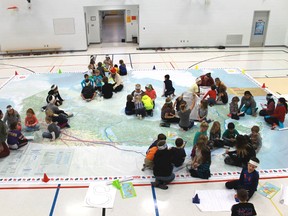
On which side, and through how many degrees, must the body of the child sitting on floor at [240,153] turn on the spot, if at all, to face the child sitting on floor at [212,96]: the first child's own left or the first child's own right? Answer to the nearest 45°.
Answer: approximately 45° to the first child's own right

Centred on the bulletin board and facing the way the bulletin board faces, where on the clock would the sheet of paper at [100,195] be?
The sheet of paper is roughly at 12 o'clock from the bulletin board.

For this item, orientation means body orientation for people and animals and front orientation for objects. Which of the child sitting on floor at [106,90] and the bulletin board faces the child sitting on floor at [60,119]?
the bulletin board

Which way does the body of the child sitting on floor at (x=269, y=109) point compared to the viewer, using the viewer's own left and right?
facing to the left of the viewer

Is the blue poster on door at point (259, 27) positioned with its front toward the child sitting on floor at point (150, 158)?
yes

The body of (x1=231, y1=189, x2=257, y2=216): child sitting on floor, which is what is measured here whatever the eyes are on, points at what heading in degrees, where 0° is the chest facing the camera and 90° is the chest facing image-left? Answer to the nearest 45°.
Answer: approximately 180°

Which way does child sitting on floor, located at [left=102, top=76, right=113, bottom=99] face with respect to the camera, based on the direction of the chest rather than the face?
away from the camera

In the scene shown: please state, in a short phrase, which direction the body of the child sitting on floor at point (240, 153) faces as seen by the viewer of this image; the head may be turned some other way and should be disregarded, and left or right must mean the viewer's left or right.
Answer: facing away from the viewer and to the left of the viewer

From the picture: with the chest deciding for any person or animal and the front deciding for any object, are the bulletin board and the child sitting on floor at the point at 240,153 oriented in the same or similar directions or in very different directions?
very different directions

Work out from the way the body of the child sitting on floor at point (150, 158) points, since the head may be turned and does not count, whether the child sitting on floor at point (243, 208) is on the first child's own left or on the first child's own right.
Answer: on the first child's own right

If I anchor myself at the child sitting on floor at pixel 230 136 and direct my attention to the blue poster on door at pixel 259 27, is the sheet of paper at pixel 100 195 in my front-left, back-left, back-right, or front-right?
back-left
